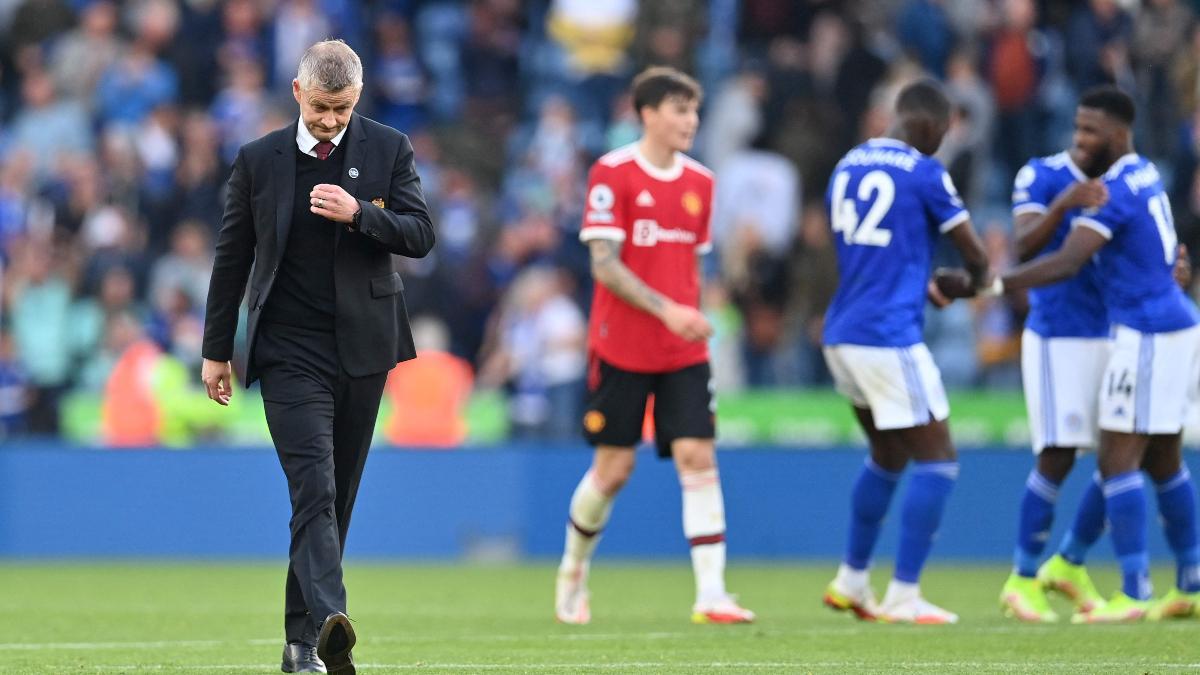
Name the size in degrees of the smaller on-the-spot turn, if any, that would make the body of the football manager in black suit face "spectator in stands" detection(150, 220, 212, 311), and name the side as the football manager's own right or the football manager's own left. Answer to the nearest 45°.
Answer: approximately 180°

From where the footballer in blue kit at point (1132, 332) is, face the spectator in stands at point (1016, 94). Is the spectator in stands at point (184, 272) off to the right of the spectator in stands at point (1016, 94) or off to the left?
left

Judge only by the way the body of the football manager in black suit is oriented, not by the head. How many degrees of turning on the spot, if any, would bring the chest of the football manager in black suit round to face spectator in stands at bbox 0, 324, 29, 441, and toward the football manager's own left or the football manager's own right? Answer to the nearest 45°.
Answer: approximately 180°

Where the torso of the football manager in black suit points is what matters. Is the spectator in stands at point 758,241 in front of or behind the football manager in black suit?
behind

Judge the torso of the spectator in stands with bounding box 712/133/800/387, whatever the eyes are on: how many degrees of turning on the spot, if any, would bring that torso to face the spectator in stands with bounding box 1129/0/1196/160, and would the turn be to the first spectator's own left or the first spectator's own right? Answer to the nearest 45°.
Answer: approximately 90° to the first spectator's own left

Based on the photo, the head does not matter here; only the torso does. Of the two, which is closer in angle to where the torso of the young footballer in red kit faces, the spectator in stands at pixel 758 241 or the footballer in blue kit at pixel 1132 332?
the footballer in blue kit

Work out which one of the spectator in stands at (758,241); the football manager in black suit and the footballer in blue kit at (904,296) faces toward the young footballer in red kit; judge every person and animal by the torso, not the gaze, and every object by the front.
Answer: the spectator in stands

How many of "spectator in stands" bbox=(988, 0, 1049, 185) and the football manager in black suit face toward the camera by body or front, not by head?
2
